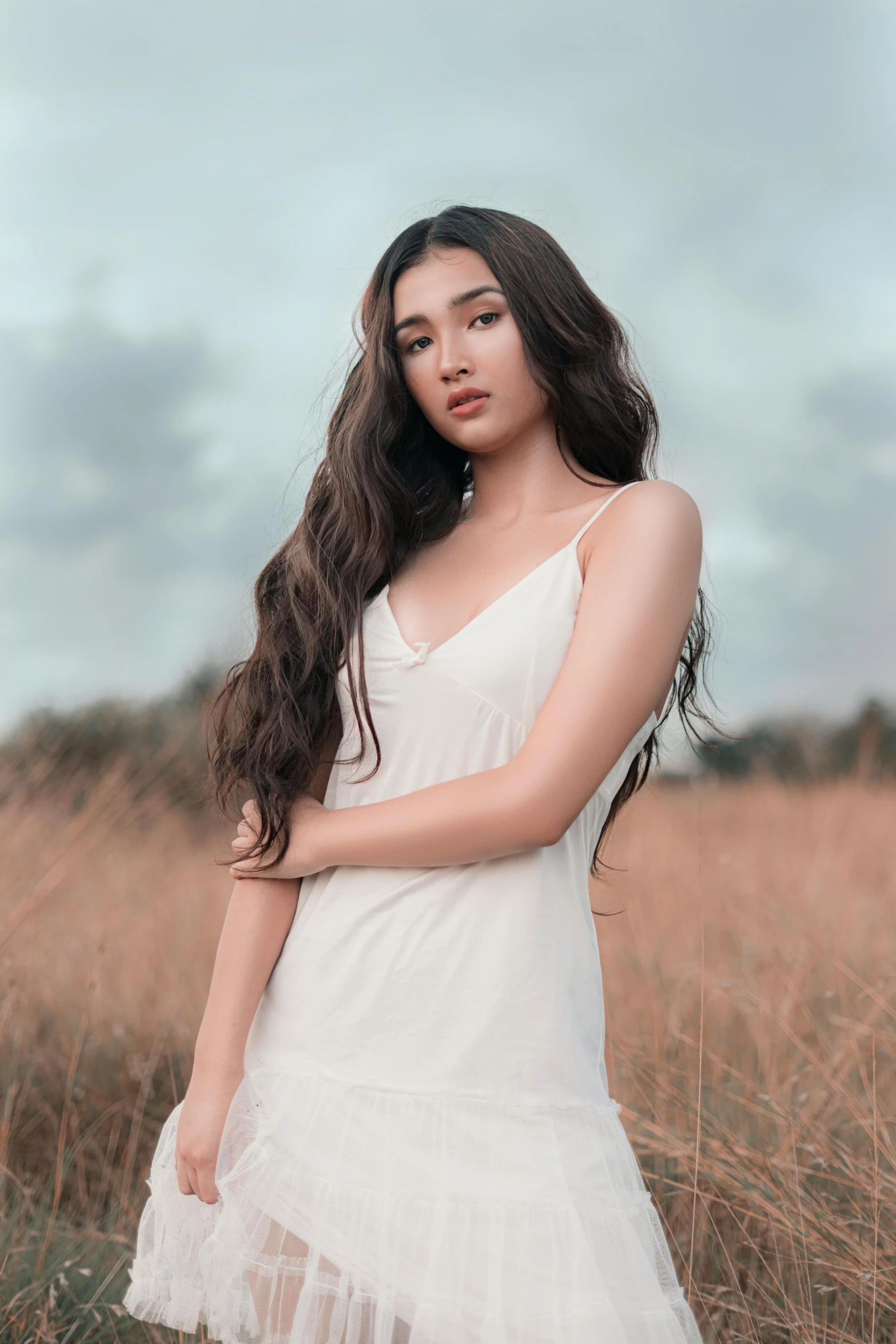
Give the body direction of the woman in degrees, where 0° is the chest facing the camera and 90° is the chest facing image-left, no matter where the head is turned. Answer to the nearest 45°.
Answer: approximately 45°
